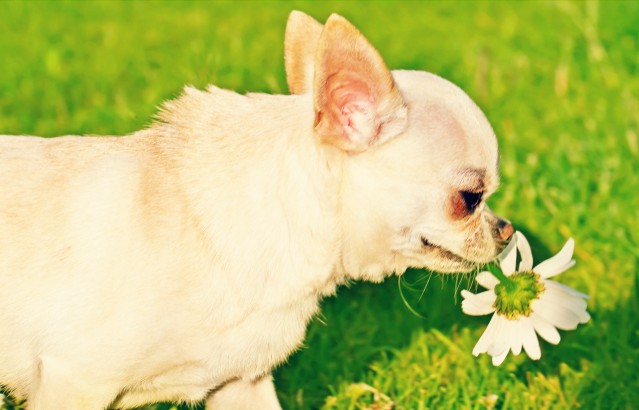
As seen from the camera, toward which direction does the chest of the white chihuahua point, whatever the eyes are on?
to the viewer's right
